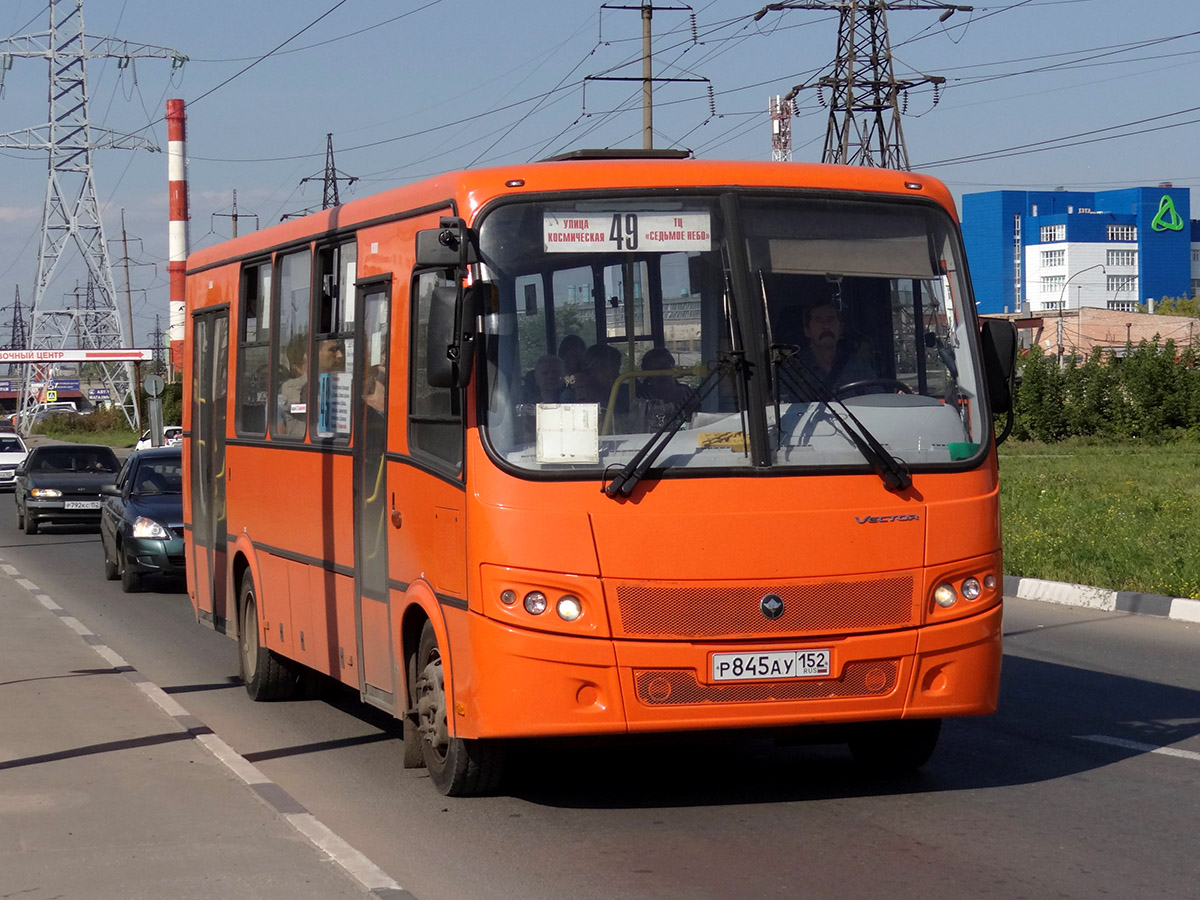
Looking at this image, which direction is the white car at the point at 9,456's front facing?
toward the camera

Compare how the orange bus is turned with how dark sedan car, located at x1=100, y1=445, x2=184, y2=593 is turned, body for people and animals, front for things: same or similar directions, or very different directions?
same or similar directions

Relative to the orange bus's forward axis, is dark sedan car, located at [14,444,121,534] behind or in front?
behind

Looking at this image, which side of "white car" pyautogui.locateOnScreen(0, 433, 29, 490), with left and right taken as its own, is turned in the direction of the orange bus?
front

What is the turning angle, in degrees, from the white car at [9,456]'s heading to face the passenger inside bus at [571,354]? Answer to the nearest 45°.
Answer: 0° — it already faces them

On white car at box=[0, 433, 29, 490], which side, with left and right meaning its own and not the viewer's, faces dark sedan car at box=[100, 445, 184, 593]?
front

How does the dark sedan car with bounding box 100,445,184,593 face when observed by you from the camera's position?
facing the viewer and to the right of the viewer

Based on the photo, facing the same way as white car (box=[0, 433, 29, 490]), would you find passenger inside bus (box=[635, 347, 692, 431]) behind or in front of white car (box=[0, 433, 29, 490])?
in front

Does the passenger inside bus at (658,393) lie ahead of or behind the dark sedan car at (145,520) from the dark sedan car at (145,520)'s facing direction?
ahead

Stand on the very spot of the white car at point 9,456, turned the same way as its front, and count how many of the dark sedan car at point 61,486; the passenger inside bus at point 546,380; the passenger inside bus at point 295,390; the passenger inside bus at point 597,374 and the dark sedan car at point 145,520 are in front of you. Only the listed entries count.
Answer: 5

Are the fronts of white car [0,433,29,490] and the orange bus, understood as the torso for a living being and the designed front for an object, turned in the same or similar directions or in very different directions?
same or similar directions

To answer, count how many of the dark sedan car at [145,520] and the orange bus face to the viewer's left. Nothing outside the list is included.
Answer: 0

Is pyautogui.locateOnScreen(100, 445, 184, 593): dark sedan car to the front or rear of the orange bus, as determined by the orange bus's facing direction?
to the rear

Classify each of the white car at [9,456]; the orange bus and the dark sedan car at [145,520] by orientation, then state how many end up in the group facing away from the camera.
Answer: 0
